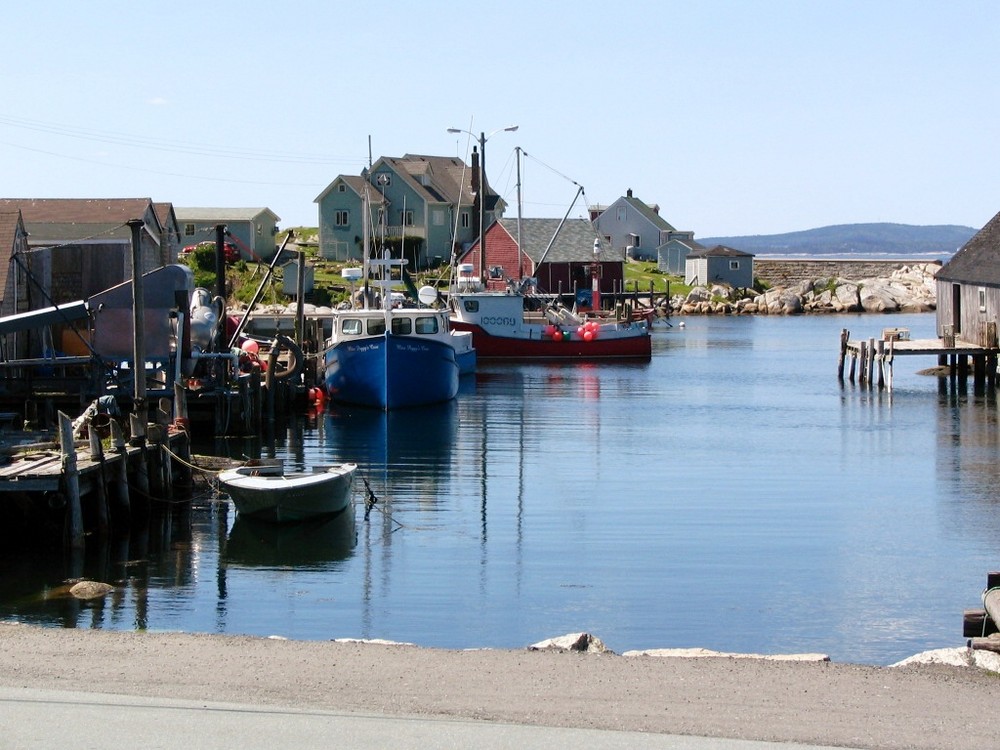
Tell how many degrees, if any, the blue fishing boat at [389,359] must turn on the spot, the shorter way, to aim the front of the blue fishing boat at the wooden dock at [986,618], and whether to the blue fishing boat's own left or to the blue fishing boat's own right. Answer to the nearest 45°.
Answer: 0° — it already faces it

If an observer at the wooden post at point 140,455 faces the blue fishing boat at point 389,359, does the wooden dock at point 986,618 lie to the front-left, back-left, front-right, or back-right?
back-right

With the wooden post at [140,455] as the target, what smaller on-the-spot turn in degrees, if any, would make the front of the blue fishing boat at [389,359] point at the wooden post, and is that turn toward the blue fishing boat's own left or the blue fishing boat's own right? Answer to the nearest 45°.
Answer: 0° — it already faces it

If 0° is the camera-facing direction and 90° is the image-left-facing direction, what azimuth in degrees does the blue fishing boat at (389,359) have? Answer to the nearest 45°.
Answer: approximately 0°

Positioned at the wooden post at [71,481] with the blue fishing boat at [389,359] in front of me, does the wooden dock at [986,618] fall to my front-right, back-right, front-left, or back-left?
back-right

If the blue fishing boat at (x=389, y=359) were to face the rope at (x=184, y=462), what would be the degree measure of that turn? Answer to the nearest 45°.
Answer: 0° — it already faces it

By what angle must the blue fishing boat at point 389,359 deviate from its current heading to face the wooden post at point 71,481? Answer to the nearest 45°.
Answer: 0° — it already faces it

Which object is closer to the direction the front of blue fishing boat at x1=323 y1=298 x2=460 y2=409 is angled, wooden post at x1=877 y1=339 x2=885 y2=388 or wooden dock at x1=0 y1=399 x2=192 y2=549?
the wooden dock

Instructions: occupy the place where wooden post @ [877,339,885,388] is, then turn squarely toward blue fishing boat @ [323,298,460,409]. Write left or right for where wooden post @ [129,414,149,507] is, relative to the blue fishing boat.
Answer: left

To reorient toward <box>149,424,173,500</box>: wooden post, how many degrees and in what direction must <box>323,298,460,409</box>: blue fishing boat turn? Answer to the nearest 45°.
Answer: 0° — it already faces it

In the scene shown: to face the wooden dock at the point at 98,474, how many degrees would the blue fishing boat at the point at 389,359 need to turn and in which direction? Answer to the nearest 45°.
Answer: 0° — it already faces it
